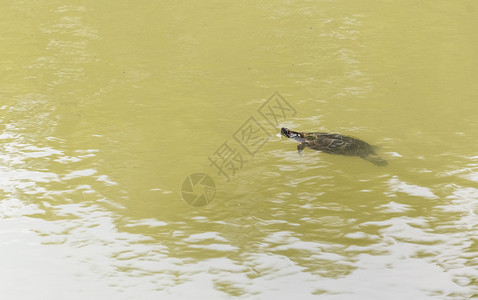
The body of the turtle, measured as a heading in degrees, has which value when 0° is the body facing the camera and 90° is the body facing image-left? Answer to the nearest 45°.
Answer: approximately 90°
